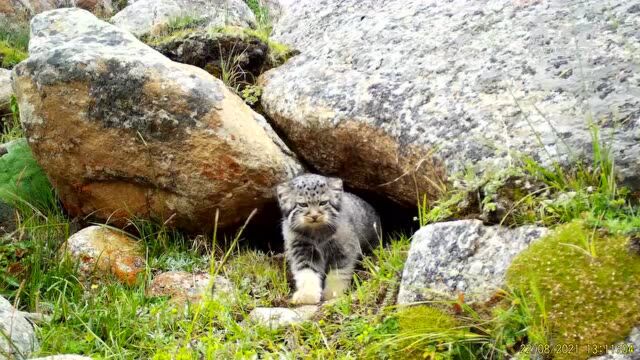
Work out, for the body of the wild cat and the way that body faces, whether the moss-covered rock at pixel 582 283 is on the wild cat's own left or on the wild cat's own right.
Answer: on the wild cat's own left

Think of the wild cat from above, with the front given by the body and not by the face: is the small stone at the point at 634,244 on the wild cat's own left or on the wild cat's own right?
on the wild cat's own left

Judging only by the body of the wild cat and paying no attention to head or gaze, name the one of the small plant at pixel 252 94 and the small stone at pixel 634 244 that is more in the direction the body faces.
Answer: the small stone

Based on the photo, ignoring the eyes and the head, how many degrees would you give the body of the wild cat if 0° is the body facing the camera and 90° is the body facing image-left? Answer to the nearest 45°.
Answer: approximately 45°

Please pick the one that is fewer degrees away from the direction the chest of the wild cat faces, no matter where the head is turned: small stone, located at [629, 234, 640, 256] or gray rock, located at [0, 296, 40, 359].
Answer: the gray rock

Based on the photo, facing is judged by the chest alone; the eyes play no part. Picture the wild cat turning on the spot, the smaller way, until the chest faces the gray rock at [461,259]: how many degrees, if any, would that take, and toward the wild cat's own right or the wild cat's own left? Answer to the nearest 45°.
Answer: approximately 90° to the wild cat's own left

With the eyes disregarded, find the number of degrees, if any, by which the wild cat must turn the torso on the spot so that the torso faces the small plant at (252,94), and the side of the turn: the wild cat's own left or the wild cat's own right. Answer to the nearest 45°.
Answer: approximately 135° to the wild cat's own right

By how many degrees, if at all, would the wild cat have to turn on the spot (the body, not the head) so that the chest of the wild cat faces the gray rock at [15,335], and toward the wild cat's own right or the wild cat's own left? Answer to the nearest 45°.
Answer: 0° — it already faces it

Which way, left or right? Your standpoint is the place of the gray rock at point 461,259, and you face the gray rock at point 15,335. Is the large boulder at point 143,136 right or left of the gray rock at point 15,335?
right
